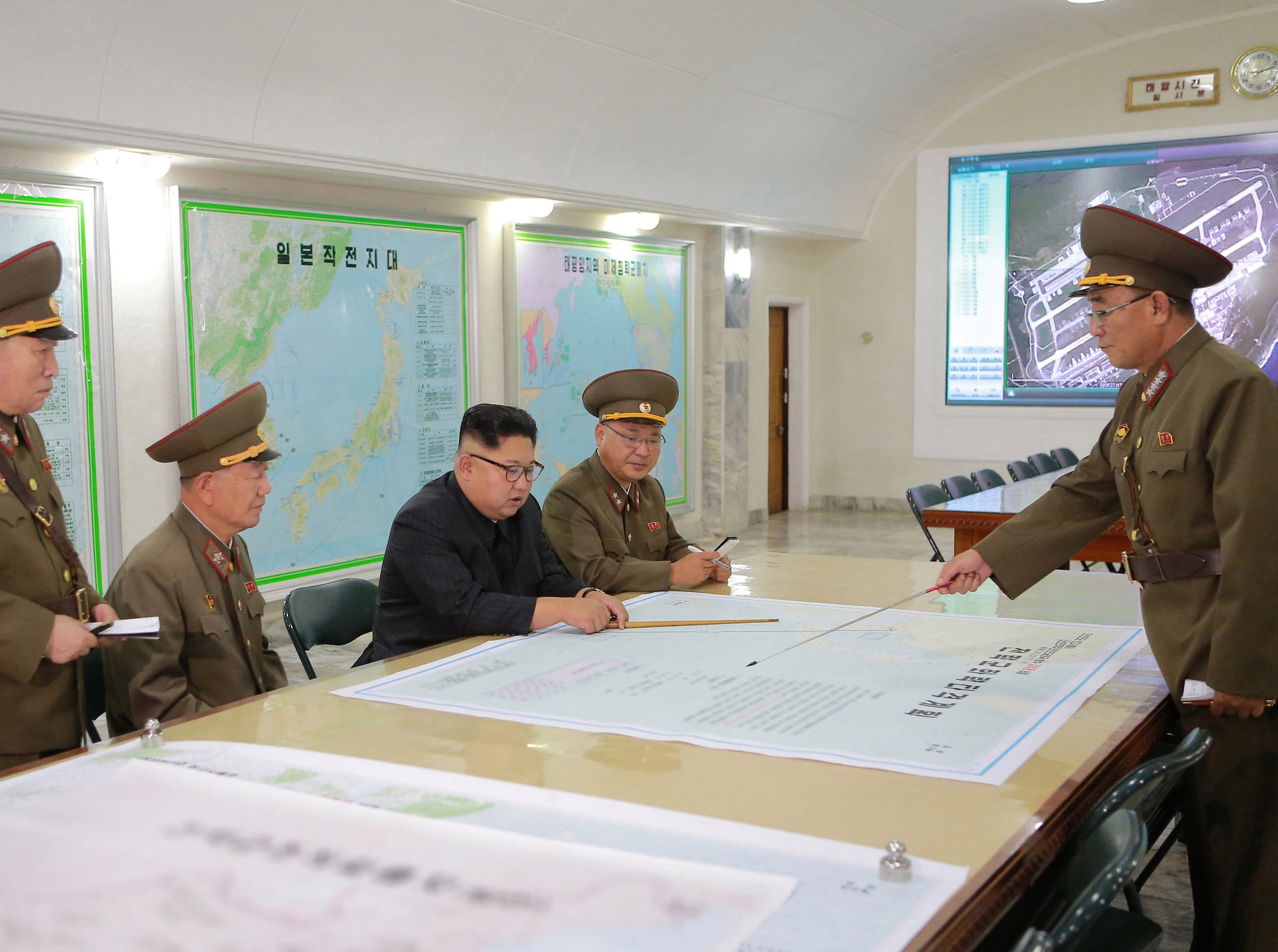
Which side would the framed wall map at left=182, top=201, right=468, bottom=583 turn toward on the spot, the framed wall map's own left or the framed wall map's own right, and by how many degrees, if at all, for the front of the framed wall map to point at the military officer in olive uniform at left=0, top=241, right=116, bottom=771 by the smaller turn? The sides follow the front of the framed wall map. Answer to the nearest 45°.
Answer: approximately 45° to the framed wall map's own right

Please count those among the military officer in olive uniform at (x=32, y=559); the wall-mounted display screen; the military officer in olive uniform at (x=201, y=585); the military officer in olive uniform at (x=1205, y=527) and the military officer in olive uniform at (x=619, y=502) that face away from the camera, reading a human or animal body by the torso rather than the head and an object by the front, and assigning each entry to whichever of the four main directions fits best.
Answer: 0

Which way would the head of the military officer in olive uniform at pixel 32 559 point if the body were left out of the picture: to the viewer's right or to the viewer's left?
to the viewer's right

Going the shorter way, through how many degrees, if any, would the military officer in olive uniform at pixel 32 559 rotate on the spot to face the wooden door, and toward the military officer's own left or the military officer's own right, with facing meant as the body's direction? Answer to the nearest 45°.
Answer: approximately 90° to the military officer's own left

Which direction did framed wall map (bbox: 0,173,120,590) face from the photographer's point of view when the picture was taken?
facing the viewer and to the right of the viewer

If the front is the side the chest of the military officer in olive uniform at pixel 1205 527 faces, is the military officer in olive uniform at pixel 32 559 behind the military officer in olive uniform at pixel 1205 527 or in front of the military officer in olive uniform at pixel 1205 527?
in front

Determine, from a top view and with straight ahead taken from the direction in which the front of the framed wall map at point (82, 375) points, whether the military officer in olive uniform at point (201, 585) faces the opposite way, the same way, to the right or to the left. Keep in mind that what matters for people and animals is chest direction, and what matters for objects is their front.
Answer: the same way

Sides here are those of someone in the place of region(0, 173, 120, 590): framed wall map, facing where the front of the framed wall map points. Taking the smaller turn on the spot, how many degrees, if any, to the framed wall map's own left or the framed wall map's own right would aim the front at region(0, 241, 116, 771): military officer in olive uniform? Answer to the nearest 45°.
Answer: approximately 45° to the framed wall map's own right

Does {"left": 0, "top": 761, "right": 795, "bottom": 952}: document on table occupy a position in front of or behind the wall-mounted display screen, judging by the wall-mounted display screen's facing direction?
in front

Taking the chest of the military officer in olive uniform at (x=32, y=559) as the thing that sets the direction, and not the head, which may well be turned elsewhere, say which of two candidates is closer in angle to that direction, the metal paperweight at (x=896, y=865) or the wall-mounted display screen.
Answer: the metal paperweight

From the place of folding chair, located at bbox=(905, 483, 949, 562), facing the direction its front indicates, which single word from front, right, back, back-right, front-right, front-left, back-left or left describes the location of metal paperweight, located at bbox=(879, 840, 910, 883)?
front-right

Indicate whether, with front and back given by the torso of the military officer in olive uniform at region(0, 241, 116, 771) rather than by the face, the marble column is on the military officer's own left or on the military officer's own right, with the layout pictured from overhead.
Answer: on the military officer's own left

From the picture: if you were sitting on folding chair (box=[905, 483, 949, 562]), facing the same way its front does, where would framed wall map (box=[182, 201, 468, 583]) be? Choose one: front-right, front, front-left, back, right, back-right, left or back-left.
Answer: back-right
